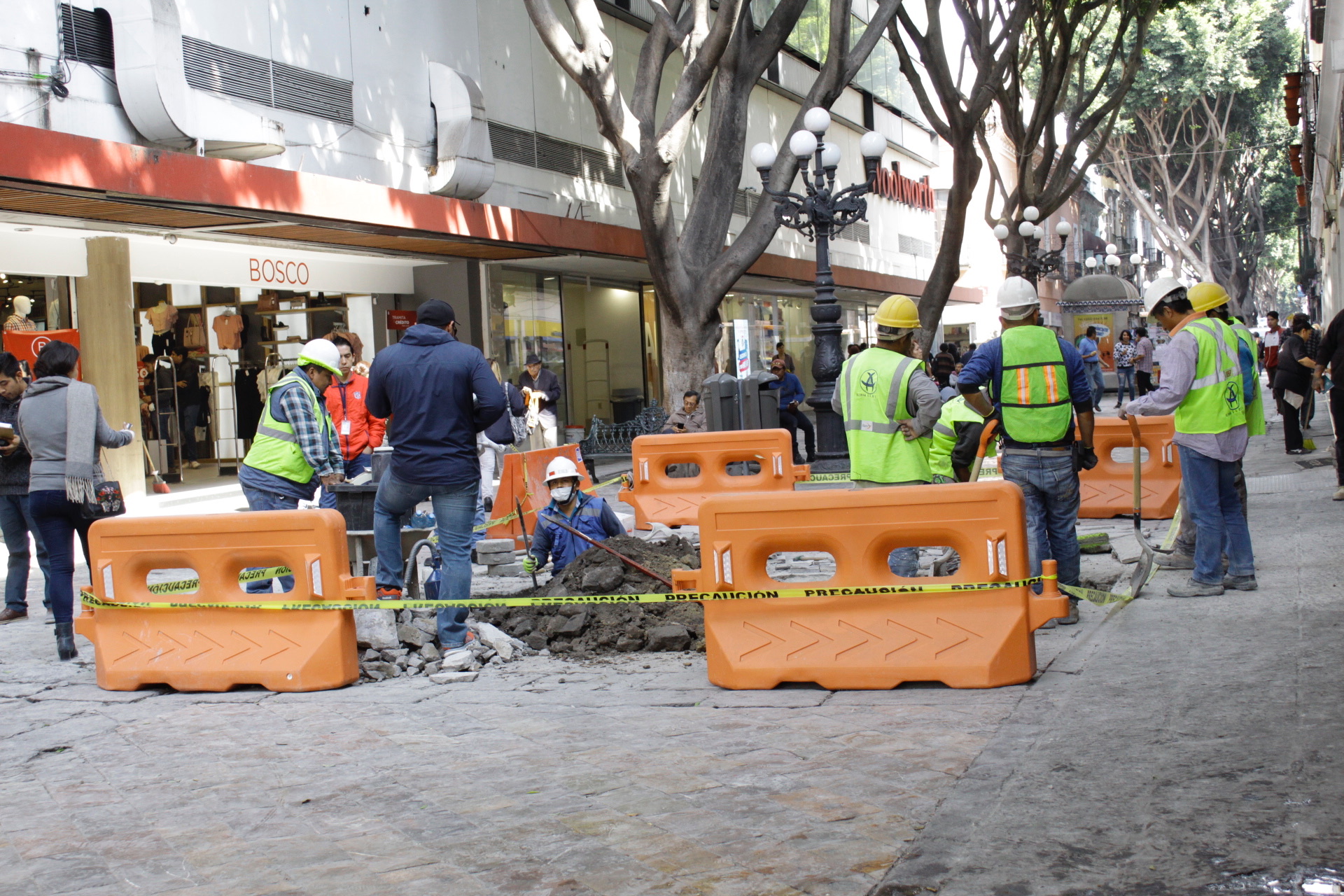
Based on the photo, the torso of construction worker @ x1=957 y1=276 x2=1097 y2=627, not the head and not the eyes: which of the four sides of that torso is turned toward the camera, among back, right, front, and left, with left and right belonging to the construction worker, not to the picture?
back

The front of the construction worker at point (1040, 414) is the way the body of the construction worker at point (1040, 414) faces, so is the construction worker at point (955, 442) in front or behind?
in front

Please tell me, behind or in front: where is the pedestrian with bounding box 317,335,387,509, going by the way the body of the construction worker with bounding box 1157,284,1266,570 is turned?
in front

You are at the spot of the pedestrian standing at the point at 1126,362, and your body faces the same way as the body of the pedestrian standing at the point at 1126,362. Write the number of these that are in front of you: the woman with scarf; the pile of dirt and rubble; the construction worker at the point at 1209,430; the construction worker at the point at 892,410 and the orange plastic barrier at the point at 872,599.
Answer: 5

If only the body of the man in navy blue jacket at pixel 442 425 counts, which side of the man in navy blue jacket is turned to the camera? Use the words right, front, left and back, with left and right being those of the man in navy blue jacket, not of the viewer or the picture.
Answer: back

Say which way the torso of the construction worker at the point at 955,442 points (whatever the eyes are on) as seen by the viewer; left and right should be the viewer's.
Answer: facing away from the viewer and to the right of the viewer

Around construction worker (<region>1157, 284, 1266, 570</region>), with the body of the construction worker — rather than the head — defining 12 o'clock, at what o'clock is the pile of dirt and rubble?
The pile of dirt and rubble is roughly at 11 o'clock from the construction worker.

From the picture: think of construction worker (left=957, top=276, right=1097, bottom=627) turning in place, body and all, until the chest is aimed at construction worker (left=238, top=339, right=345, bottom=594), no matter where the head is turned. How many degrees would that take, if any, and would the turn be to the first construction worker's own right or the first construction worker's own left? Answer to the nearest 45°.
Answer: approximately 90° to the first construction worker's own left

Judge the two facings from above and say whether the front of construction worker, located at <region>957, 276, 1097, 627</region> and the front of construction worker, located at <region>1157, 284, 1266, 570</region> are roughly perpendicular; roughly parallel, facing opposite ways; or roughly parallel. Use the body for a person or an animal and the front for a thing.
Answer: roughly perpendicular

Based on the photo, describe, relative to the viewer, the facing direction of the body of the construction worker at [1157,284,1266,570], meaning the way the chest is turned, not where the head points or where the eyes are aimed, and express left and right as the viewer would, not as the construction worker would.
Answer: facing to the left of the viewer
